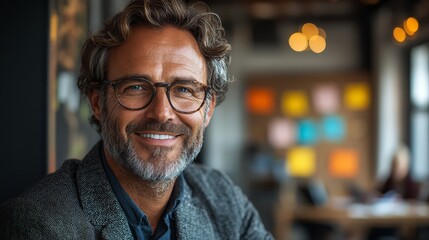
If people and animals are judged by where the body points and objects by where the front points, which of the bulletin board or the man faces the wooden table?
the bulletin board

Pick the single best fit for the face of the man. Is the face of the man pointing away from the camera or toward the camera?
toward the camera

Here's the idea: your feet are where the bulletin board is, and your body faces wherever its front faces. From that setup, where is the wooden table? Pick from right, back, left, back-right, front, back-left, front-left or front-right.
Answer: front

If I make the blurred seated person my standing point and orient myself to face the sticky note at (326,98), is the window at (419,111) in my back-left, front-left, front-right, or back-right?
front-right

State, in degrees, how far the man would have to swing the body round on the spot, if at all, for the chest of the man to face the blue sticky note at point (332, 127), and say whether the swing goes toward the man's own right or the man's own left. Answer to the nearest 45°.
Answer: approximately 135° to the man's own left

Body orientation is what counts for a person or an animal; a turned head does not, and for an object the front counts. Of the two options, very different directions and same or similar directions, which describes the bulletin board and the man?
same or similar directions

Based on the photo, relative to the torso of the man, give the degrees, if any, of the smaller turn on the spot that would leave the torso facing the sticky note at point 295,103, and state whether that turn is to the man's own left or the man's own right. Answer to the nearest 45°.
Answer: approximately 180°

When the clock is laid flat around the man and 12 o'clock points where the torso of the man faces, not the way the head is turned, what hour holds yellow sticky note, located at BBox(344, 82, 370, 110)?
The yellow sticky note is roughly at 7 o'clock from the man.

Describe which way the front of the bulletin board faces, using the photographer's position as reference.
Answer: facing the viewer

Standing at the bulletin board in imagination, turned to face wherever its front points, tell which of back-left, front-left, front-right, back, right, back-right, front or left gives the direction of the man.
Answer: front
